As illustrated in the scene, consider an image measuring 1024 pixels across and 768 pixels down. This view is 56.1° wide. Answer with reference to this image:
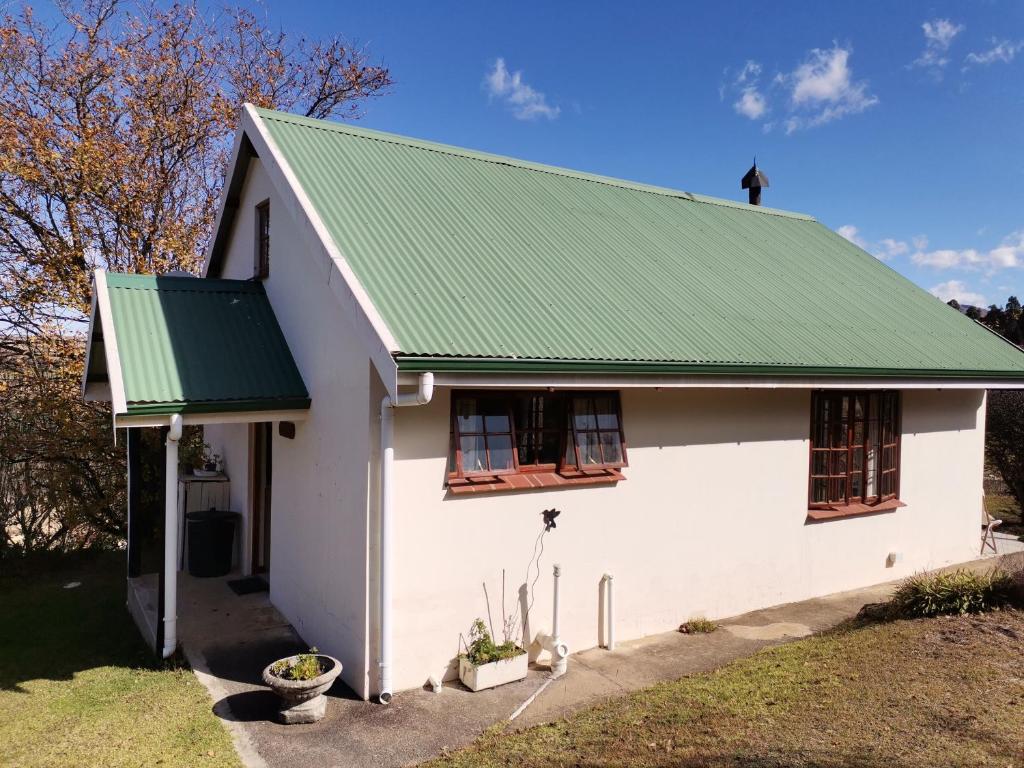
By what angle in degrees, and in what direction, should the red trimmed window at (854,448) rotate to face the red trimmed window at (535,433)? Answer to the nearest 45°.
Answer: approximately 90° to its right

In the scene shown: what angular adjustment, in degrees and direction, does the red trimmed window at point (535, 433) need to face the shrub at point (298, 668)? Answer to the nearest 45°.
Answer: approximately 90° to its right

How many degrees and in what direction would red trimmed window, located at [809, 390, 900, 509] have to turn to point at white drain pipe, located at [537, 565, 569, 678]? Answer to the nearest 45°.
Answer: approximately 90° to its right

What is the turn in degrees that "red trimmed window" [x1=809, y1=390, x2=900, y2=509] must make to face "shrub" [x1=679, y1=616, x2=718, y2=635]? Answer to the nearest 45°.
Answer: approximately 90° to its right

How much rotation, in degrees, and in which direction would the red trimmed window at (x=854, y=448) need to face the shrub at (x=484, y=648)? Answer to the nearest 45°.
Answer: approximately 90° to its right

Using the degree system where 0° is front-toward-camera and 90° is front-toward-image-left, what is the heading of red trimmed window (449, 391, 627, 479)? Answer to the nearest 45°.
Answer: approximately 315°

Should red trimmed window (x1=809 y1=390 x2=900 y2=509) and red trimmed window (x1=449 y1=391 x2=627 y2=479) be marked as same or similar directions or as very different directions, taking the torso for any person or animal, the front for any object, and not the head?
same or similar directions

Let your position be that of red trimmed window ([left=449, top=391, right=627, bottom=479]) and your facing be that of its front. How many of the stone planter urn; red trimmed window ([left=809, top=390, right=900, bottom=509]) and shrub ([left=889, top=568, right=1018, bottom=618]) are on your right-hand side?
1

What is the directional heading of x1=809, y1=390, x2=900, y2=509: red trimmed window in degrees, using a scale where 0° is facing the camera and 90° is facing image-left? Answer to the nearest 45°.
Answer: approximately 315°

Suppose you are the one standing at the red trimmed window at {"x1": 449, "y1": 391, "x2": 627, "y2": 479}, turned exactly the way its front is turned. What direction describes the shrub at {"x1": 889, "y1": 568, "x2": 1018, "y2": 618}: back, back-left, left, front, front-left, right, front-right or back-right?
front-left

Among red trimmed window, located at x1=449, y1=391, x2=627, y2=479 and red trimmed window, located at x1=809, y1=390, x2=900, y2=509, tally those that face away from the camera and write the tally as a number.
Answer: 0
